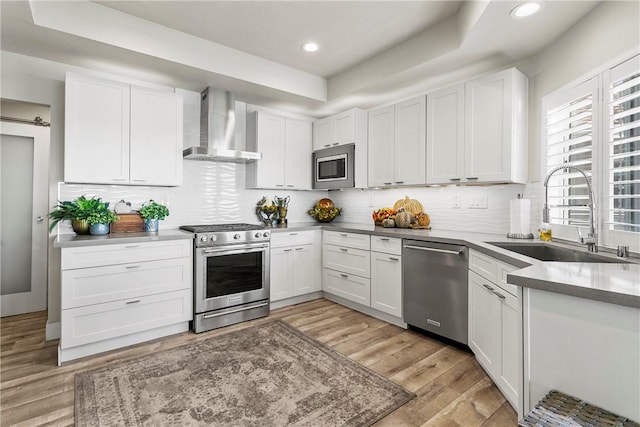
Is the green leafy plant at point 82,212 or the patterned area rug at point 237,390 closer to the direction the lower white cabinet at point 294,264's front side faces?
the patterned area rug

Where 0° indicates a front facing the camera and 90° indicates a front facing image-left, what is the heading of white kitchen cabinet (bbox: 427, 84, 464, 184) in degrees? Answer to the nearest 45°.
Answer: approximately 45°

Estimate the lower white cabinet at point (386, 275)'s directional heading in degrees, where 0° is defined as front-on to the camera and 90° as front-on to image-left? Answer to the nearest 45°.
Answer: approximately 45°

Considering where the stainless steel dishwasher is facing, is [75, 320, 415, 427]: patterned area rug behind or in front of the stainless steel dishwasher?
in front

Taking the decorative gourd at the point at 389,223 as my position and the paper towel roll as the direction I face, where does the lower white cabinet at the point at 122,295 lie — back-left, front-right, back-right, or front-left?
back-right

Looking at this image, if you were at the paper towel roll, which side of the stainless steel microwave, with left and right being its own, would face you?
left
